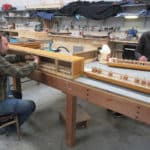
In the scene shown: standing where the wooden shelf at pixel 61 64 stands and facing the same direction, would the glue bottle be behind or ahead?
behind

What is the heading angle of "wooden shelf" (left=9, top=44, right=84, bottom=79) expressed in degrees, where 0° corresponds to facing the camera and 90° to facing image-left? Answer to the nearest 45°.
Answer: approximately 45°

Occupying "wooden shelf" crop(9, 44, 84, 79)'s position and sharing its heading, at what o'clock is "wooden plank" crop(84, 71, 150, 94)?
The wooden plank is roughly at 9 o'clock from the wooden shelf.

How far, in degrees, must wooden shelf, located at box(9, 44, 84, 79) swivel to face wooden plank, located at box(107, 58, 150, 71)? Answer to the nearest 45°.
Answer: approximately 135° to its left
